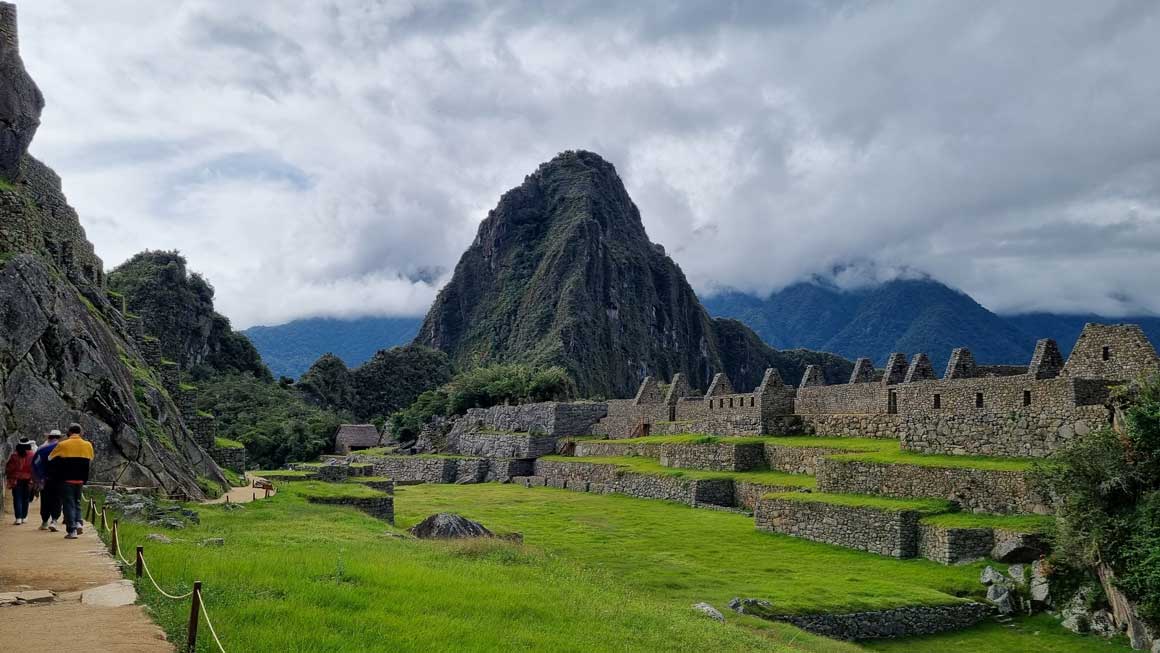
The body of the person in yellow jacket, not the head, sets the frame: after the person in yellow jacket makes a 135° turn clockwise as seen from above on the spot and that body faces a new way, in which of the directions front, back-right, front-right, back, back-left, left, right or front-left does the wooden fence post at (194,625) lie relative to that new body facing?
front-right

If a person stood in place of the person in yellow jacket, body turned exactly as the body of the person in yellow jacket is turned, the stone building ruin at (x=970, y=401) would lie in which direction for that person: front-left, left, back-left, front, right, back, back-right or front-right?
right

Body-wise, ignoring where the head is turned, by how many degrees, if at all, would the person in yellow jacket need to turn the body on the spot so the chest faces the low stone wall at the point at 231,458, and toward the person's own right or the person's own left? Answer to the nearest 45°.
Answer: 0° — they already face it

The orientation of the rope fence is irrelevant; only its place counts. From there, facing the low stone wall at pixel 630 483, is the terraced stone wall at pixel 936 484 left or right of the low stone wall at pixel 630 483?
right

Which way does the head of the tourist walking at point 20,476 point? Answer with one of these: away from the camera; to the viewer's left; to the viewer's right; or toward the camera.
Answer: away from the camera

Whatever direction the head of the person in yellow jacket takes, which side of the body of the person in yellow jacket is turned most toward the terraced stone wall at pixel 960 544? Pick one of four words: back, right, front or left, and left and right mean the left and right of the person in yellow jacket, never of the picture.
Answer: right

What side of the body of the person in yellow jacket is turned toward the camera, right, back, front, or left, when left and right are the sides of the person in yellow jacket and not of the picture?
back

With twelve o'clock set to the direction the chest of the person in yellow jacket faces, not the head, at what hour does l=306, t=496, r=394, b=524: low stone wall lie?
The low stone wall is roughly at 1 o'clock from the person in yellow jacket.

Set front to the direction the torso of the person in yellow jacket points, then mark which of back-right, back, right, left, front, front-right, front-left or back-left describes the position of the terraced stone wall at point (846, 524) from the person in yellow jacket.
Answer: right

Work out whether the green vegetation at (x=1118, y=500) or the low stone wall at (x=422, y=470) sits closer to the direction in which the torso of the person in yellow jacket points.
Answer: the low stone wall
